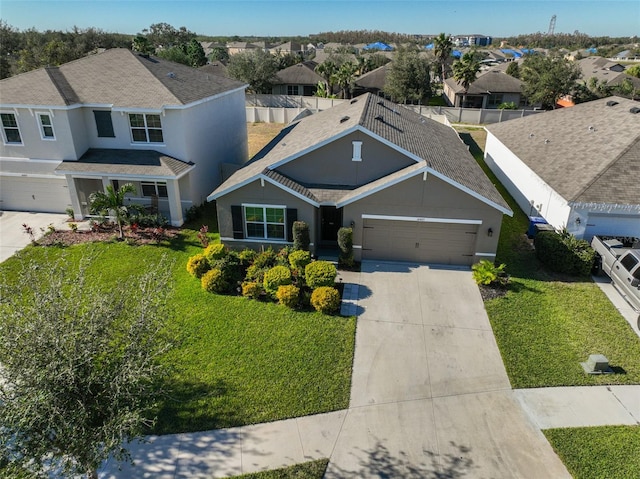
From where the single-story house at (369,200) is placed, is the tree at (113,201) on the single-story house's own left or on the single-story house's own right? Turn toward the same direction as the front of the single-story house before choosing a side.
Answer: on the single-story house's own right

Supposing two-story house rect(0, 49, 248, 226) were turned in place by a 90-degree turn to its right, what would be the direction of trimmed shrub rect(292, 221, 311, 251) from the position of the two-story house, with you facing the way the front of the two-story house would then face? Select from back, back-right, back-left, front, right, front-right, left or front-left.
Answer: back-left

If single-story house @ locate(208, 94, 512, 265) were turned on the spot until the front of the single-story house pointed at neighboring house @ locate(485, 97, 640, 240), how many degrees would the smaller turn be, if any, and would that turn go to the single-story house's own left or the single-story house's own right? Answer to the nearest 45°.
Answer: approximately 135° to the single-story house's own left

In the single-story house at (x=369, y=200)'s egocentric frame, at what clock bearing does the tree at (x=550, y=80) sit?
The tree is roughly at 7 o'clock from the single-story house.

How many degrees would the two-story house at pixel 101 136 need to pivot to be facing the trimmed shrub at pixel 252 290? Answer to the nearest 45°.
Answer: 0° — it already faces it

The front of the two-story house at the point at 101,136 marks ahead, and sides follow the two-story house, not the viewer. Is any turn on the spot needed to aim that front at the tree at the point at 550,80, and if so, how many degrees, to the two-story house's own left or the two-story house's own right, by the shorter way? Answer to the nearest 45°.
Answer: approximately 90° to the two-story house's own left

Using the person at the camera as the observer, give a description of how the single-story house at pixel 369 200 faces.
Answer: facing the viewer

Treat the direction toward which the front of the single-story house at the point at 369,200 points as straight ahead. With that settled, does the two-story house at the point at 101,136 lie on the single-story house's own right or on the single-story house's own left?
on the single-story house's own right

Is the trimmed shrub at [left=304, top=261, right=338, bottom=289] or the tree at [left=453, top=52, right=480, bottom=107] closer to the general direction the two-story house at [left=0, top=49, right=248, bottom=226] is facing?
the trimmed shrub

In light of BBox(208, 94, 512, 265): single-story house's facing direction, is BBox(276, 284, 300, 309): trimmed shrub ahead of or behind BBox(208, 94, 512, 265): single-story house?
ahead

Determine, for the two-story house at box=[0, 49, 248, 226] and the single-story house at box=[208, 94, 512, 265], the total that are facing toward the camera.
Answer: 2

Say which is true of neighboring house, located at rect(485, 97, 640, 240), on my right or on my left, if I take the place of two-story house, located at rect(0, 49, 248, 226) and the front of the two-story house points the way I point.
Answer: on my left

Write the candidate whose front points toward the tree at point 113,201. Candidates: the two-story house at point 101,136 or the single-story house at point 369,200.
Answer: the two-story house

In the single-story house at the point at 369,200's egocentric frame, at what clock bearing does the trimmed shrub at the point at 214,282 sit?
The trimmed shrub is roughly at 2 o'clock from the single-story house.

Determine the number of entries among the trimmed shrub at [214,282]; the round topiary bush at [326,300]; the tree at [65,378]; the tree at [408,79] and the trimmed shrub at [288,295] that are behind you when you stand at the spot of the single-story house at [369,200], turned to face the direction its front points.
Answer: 1

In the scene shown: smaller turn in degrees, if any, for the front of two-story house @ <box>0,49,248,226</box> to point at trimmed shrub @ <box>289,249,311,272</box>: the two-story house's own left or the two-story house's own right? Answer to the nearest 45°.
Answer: approximately 45° to the two-story house's own left

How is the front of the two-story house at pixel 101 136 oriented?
toward the camera
